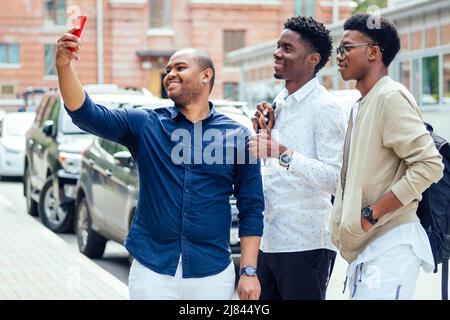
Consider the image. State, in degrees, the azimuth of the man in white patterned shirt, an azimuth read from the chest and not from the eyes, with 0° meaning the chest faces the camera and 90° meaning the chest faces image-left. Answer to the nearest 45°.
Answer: approximately 45°

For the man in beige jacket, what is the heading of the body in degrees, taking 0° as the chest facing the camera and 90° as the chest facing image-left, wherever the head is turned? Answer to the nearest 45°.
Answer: approximately 90°

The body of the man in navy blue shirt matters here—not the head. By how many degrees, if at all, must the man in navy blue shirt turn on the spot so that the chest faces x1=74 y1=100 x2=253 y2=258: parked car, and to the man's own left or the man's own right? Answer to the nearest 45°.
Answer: approximately 180°

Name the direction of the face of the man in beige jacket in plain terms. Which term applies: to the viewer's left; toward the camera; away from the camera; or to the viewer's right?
to the viewer's left

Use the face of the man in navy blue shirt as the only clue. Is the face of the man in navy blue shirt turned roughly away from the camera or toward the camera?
toward the camera

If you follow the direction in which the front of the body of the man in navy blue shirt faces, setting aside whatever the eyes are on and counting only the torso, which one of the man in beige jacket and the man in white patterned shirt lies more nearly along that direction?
the man in beige jacket

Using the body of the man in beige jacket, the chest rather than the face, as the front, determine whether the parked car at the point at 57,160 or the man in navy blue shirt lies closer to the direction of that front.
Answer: the man in navy blue shirt

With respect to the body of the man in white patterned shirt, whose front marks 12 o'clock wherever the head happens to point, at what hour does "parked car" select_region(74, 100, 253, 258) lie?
The parked car is roughly at 4 o'clock from the man in white patterned shirt.

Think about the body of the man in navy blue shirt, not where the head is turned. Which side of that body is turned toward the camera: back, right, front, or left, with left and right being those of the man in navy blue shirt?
front

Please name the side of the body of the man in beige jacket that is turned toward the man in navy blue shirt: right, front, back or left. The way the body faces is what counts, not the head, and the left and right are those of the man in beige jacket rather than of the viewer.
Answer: front

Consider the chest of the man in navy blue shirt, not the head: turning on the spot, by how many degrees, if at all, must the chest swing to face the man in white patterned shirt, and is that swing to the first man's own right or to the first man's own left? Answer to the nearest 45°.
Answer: approximately 135° to the first man's own left

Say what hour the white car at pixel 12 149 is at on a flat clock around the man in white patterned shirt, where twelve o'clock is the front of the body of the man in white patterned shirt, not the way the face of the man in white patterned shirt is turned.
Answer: The white car is roughly at 4 o'clock from the man in white patterned shirt.
